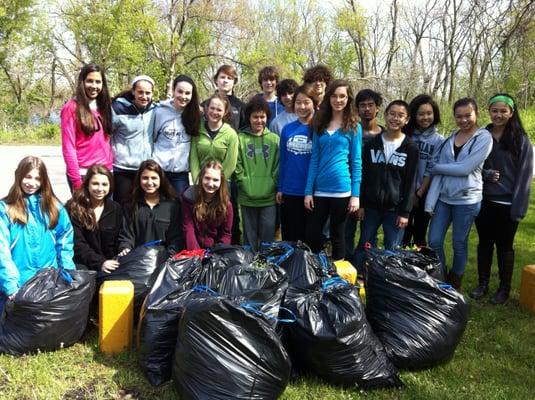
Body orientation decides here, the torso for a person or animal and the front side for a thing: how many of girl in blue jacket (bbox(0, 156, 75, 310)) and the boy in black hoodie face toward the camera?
2

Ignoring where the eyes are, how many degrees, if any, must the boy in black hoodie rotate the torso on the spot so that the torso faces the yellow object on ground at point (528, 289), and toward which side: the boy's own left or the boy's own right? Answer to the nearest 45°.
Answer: approximately 90° to the boy's own left

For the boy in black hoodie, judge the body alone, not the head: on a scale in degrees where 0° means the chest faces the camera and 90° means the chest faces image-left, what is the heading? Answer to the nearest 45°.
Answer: approximately 0°

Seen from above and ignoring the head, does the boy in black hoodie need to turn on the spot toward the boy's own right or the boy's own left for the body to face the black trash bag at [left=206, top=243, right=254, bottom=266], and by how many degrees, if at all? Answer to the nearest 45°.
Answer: approximately 45° to the boy's own right

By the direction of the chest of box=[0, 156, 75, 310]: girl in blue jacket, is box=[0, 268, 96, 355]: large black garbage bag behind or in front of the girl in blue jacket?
in front

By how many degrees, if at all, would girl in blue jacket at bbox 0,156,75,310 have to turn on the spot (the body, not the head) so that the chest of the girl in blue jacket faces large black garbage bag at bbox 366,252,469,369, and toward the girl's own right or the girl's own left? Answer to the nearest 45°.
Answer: approximately 45° to the girl's own left

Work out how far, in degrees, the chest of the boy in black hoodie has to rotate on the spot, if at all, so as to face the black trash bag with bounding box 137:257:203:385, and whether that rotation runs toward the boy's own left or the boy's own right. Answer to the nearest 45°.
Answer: approximately 45° to the boy's own right

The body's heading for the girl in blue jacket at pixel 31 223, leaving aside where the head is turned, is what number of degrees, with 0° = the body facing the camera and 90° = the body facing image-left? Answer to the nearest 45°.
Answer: approximately 0°

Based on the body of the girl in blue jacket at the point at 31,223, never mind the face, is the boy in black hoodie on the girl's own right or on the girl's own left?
on the girl's own left
